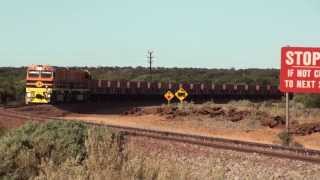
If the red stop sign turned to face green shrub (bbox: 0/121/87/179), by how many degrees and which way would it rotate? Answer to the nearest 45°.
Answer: approximately 45° to its right

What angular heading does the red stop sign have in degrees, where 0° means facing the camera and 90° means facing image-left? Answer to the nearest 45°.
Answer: approximately 0°
